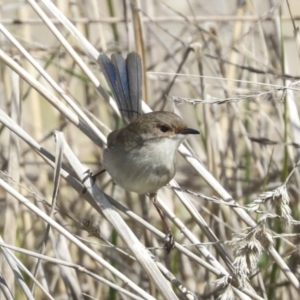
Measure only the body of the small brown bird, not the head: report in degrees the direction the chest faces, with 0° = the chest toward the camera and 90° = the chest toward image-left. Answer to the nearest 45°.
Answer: approximately 315°
